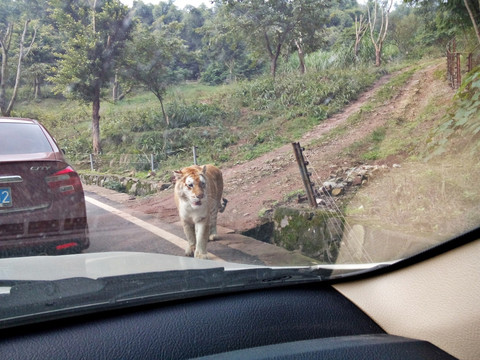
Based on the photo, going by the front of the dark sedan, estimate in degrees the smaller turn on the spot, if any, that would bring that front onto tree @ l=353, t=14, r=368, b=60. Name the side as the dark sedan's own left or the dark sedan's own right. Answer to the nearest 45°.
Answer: approximately 90° to the dark sedan's own right

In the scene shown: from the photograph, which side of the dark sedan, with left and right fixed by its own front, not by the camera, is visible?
back

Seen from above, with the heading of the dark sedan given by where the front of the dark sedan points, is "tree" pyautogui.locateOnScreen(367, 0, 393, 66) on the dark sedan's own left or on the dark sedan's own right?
on the dark sedan's own right

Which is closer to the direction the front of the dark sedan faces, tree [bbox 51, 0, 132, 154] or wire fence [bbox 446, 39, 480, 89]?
the tree

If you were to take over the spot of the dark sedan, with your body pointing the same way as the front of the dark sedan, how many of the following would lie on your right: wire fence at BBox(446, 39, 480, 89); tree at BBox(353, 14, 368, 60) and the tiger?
3

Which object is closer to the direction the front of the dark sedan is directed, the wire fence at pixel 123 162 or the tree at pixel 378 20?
the wire fence

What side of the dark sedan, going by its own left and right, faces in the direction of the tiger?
right
